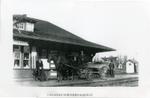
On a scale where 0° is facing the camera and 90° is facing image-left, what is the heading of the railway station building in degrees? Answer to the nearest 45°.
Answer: approximately 315°
